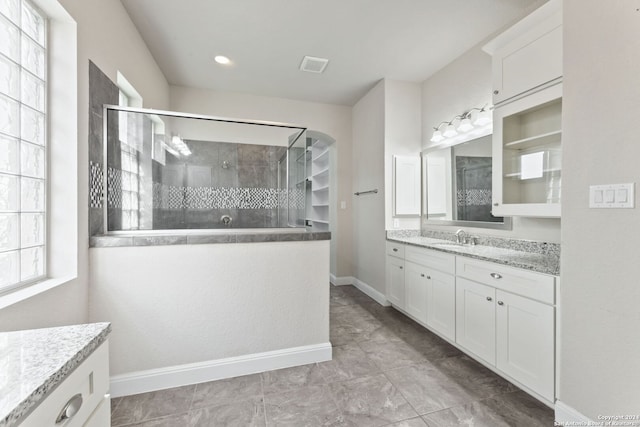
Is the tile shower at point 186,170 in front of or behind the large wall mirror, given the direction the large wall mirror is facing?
in front

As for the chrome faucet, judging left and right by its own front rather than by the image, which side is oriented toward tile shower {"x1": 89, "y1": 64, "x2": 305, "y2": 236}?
front

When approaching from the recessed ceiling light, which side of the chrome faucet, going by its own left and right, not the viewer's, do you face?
front

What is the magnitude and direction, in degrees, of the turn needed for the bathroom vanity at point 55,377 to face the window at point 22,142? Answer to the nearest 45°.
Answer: approximately 135° to its left

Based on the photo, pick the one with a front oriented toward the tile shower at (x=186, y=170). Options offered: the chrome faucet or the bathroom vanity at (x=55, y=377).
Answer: the chrome faucet

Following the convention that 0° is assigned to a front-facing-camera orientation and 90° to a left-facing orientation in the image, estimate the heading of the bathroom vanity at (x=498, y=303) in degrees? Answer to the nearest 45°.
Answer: approximately 45°

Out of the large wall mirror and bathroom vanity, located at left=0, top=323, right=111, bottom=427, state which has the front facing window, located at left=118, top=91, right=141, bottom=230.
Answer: the large wall mirror

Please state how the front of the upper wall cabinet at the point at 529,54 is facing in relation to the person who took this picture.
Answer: facing the viewer and to the left of the viewer

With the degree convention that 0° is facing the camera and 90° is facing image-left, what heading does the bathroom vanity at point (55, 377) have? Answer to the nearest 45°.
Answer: approximately 315°

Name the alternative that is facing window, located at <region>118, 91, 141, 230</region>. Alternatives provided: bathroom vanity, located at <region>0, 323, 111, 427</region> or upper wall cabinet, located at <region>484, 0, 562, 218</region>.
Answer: the upper wall cabinet

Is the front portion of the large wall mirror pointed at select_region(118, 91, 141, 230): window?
yes

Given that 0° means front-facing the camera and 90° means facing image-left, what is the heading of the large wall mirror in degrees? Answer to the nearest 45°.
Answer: approximately 45°
